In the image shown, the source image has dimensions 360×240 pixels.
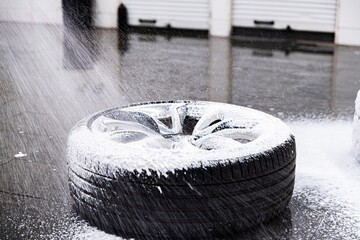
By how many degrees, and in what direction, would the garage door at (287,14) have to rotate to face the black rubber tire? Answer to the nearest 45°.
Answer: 0° — it already faces it

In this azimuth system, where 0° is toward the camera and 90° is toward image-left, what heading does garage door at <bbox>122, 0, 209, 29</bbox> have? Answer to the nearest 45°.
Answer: approximately 0°

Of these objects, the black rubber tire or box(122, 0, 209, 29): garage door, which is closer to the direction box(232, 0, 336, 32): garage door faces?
the black rubber tire

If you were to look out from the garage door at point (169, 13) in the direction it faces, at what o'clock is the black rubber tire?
The black rubber tire is roughly at 12 o'clock from the garage door.

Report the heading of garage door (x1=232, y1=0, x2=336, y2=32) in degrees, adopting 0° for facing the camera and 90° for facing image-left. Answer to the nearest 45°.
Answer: approximately 0°

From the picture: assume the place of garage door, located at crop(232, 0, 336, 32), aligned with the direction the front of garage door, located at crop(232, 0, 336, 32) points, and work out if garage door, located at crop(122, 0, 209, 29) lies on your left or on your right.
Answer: on your right

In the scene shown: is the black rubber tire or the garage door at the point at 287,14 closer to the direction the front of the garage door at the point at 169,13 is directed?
the black rubber tire

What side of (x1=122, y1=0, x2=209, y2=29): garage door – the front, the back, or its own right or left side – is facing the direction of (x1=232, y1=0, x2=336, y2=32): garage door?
left

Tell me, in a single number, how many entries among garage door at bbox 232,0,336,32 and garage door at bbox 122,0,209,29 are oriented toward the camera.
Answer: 2
